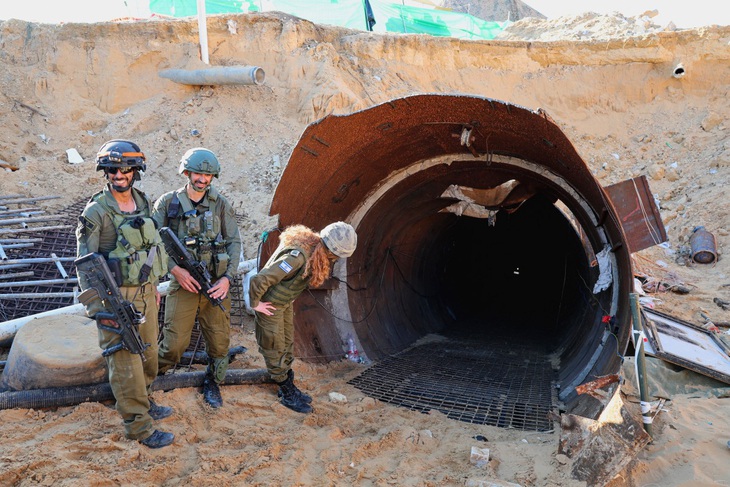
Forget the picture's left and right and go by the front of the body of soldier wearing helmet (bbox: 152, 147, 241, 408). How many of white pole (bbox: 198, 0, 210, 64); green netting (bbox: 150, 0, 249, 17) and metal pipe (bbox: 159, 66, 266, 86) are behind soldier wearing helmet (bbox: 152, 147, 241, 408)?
3

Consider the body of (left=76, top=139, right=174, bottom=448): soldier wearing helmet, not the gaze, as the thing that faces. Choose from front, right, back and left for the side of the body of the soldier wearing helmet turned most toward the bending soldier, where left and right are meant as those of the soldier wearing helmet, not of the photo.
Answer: left

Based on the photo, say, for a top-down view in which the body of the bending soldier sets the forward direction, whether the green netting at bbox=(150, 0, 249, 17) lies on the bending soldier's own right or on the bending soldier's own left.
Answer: on the bending soldier's own left

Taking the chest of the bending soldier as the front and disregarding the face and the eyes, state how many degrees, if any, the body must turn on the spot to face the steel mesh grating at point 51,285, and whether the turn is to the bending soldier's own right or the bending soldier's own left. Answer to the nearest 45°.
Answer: approximately 135° to the bending soldier's own left

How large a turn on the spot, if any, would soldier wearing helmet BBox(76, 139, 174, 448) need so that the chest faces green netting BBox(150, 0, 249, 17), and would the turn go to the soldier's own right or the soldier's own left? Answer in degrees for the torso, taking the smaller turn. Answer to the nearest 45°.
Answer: approximately 135° to the soldier's own left

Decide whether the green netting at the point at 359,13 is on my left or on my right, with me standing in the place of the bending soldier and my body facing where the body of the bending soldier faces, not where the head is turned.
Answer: on my left

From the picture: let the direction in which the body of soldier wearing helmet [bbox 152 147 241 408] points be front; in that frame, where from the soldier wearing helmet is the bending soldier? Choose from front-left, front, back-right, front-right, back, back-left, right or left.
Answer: left

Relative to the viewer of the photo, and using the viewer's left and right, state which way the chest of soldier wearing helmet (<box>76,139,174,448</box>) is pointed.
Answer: facing the viewer and to the right of the viewer
